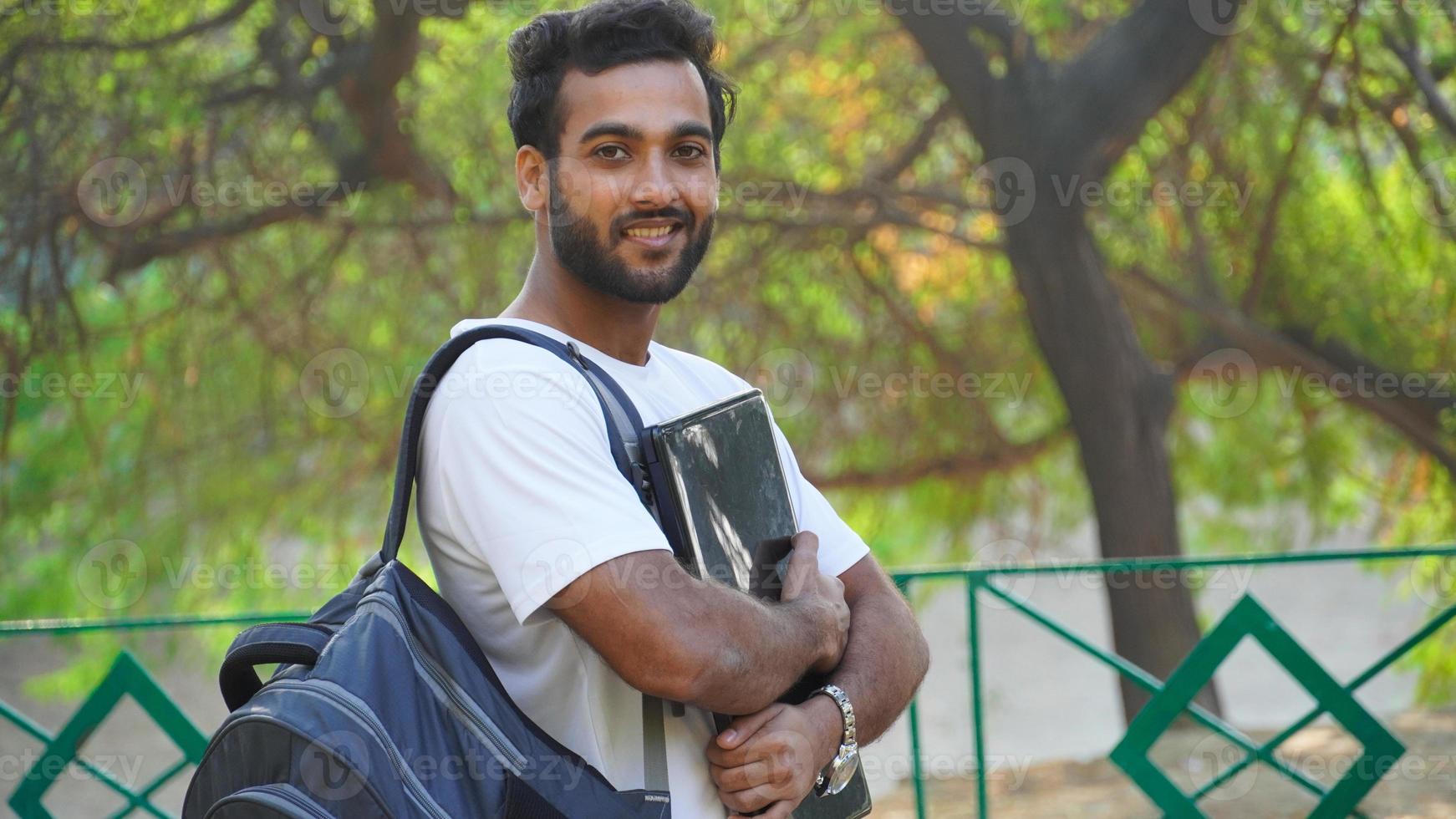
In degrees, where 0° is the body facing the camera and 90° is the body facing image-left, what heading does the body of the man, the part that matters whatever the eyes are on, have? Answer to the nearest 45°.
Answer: approximately 315°

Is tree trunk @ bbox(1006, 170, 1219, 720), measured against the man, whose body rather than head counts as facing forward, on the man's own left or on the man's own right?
on the man's own left

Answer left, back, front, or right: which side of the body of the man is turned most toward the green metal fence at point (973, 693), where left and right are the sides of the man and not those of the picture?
left
